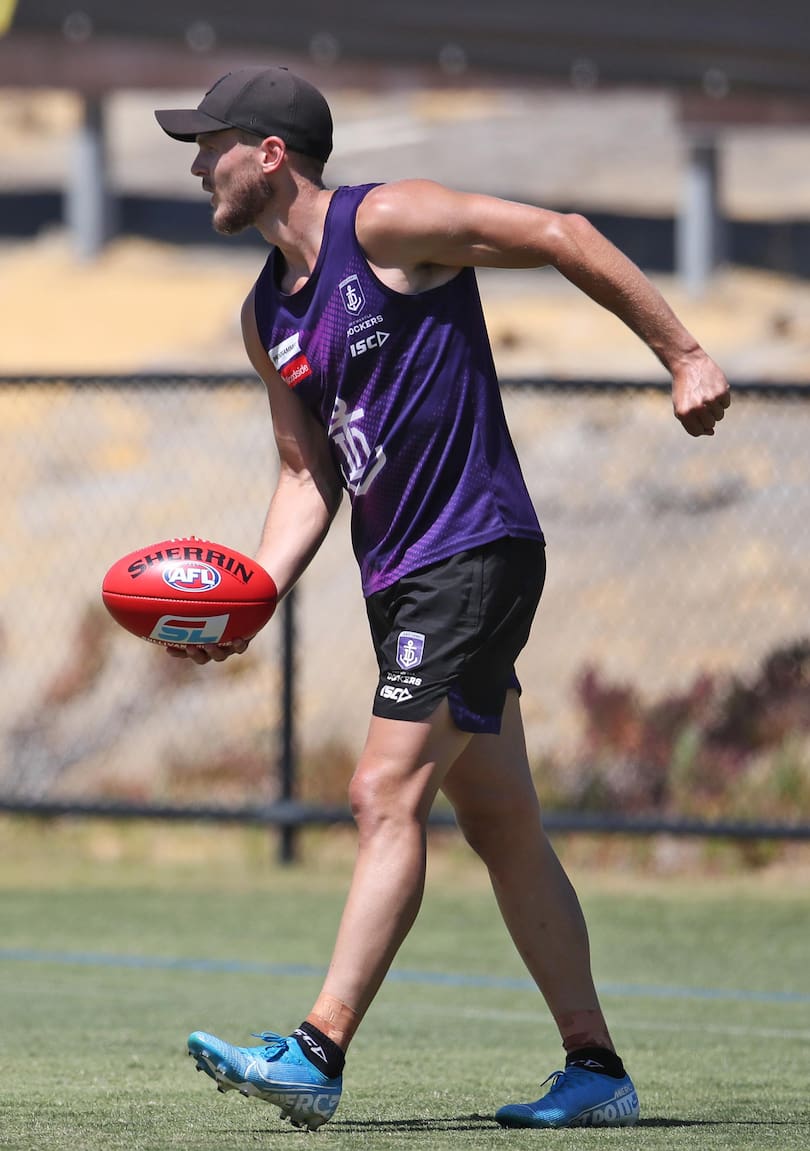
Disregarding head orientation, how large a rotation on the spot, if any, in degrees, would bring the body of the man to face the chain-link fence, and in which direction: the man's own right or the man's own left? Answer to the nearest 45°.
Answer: approximately 135° to the man's own right

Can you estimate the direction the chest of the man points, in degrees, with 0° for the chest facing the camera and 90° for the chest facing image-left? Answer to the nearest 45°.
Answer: approximately 45°

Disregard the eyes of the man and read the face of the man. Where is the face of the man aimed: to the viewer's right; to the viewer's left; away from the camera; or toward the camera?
to the viewer's left
